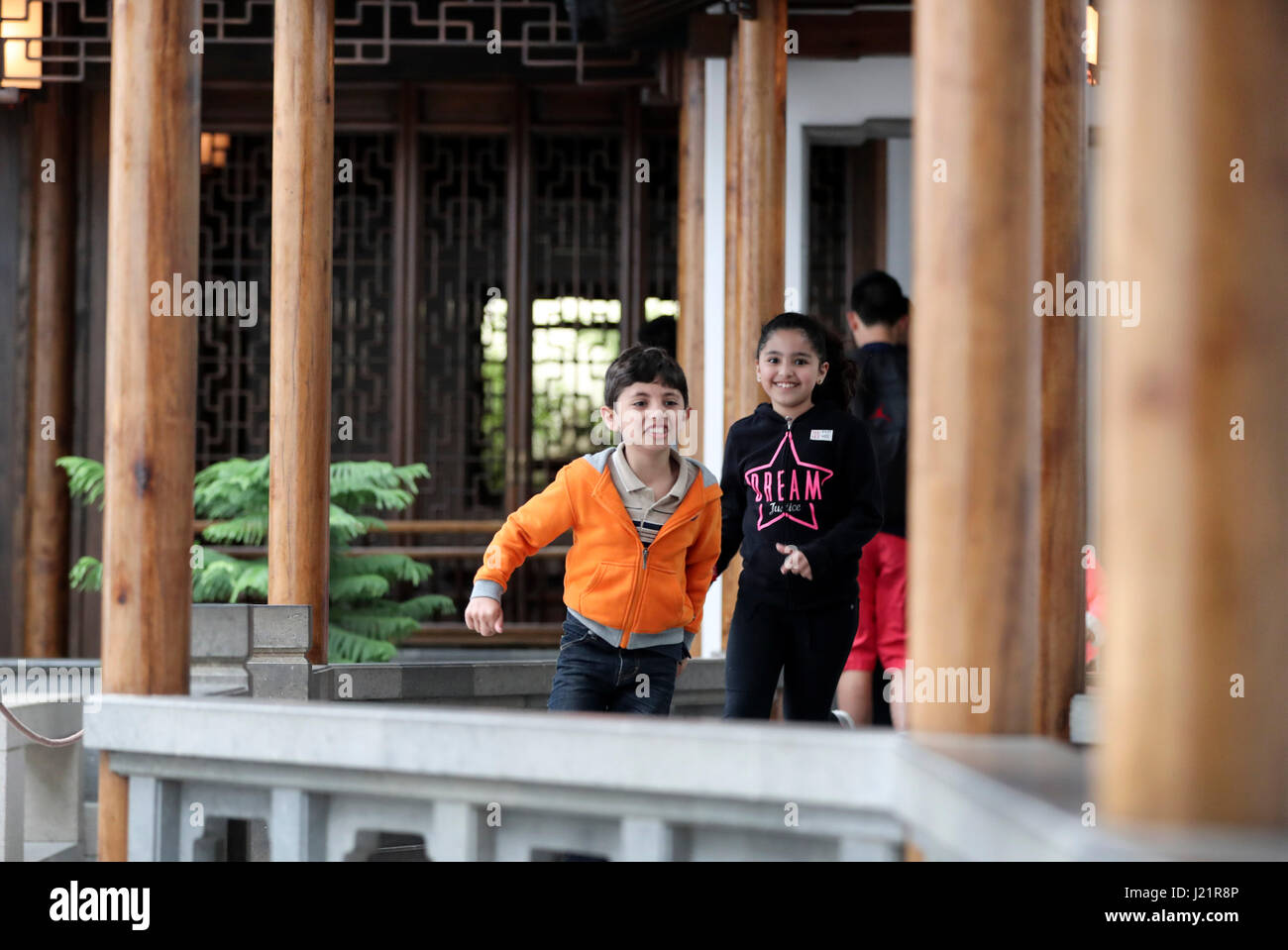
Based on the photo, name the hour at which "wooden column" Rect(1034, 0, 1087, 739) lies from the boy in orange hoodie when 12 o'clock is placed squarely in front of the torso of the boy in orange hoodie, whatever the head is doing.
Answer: The wooden column is roughly at 9 o'clock from the boy in orange hoodie.

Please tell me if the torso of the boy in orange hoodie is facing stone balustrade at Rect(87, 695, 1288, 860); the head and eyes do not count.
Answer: yes

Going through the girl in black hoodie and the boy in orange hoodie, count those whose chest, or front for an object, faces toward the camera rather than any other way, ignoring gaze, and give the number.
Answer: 2

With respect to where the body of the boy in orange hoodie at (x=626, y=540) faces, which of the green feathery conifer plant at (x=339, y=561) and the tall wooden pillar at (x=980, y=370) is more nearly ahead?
the tall wooden pillar

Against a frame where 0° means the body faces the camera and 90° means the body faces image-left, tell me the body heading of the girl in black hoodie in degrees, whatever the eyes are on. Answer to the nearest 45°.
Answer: approximately 0°

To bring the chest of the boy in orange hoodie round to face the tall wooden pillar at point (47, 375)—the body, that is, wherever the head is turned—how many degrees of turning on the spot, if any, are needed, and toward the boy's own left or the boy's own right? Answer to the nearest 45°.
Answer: approximately 135° to the boy's own right

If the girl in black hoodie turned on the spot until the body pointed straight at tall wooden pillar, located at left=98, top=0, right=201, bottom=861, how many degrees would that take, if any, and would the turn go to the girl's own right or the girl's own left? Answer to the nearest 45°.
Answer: approximately 45° to the girl's own right

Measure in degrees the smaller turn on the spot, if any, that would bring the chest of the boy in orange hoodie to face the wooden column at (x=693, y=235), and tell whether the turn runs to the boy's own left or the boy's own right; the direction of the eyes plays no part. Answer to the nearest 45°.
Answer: approximately 180°

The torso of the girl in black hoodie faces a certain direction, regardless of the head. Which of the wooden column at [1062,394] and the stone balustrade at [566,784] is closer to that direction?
the stone balustrade

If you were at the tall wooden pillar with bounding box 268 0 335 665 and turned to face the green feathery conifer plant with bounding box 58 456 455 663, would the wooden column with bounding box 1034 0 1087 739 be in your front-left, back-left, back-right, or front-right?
back-right
